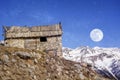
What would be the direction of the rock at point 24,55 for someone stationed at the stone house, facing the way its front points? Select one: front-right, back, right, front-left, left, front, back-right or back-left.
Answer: front

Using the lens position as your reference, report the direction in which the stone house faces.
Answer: facing the viewer

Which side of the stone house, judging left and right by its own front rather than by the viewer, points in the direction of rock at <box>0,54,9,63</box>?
front
